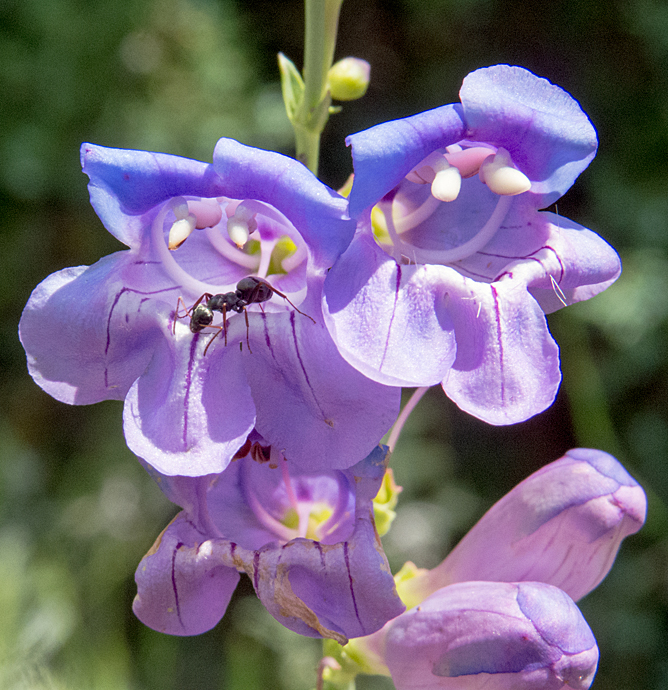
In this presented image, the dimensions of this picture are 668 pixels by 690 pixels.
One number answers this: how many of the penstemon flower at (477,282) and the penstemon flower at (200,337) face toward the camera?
2

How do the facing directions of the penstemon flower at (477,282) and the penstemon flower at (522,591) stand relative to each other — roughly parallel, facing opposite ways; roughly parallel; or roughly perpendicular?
roughly perpendicular

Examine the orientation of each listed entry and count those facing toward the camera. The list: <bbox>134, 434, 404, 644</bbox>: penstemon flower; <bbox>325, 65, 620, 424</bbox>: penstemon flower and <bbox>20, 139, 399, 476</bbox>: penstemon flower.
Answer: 3

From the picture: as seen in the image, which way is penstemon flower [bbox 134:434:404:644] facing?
toward the camera

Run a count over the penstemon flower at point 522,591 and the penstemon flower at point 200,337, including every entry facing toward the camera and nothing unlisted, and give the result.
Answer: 1

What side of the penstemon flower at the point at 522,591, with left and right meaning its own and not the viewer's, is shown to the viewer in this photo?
right

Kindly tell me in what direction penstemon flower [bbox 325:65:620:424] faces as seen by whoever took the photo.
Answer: facing the viewer

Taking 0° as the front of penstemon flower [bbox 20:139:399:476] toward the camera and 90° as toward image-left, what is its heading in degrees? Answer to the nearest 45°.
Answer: approximately 0°
